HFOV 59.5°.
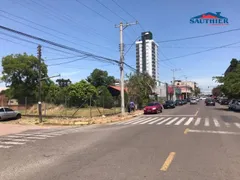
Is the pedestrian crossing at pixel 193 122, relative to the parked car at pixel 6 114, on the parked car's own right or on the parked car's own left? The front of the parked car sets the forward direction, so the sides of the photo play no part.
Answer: on the parked car's own right
